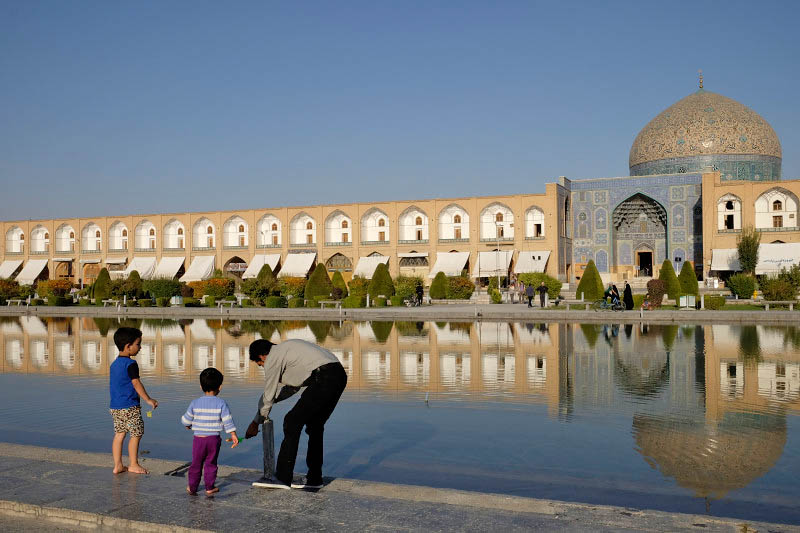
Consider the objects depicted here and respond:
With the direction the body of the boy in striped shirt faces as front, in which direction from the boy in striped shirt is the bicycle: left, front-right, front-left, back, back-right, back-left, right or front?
front-right

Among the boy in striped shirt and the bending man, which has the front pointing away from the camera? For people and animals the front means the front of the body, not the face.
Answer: the boy in striped shirt

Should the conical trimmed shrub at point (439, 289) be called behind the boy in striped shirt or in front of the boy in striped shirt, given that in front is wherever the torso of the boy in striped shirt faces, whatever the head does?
in front

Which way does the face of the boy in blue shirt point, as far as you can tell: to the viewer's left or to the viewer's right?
to the viewer's right

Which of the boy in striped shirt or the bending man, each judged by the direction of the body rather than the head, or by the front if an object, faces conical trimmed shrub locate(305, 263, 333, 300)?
the boy in striped shirt

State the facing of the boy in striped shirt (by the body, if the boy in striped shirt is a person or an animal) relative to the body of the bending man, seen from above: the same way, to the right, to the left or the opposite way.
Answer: to the right

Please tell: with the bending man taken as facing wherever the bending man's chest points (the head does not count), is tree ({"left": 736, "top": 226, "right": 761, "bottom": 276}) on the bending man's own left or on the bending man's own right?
on the bending man's own right

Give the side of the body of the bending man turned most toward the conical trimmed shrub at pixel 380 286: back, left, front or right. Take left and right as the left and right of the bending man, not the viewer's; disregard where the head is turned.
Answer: right

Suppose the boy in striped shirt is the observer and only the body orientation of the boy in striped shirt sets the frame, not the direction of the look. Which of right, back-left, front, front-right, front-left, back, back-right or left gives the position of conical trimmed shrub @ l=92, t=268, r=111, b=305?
front

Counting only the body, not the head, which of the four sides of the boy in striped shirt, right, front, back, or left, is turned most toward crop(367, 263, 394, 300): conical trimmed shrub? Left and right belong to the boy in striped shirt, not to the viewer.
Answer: front

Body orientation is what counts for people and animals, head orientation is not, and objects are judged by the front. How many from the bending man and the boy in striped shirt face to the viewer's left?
1

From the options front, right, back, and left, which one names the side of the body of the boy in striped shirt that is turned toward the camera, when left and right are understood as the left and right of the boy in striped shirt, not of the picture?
back

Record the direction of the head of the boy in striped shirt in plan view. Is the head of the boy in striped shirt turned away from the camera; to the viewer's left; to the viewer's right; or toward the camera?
away from the camera

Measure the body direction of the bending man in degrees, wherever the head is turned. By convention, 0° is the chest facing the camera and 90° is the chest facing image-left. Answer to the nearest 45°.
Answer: approximately 90°

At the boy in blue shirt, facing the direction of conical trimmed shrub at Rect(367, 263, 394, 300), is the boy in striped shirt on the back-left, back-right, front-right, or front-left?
back-right

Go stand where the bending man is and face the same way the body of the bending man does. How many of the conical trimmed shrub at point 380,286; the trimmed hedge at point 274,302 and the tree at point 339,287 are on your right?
3

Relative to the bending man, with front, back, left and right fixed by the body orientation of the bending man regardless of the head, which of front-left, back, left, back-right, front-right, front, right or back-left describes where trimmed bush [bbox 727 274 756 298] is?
back-right

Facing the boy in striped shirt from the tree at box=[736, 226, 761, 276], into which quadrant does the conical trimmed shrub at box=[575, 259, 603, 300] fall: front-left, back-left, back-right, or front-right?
front-right
